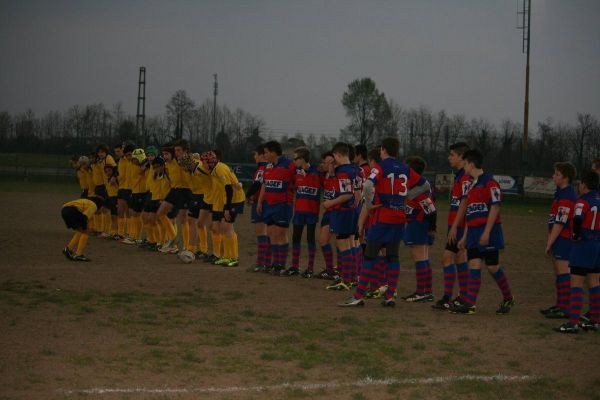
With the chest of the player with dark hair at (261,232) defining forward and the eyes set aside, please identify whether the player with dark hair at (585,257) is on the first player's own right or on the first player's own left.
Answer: on the first player's own left

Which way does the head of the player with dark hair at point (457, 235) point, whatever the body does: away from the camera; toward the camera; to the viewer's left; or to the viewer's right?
to the viewer's left

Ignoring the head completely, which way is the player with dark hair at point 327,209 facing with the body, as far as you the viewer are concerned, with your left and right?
facing to the left of the viewer

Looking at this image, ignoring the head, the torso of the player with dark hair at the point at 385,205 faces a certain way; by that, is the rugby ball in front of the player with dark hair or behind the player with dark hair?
in front

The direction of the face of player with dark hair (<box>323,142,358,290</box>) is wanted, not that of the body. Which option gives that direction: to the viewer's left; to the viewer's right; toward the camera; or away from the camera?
to the viewer's left

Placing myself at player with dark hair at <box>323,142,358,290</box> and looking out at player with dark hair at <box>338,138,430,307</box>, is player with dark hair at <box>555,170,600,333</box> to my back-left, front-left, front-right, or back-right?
front-left

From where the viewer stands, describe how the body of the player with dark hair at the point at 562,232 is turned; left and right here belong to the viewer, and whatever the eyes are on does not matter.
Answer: facing to the left of the viewer

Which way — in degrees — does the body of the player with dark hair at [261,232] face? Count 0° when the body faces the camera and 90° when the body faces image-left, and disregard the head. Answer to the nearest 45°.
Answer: approximately 90°

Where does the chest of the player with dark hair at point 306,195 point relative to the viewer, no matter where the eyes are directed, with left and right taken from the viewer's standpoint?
facing the viewer and to the left of the viewer
